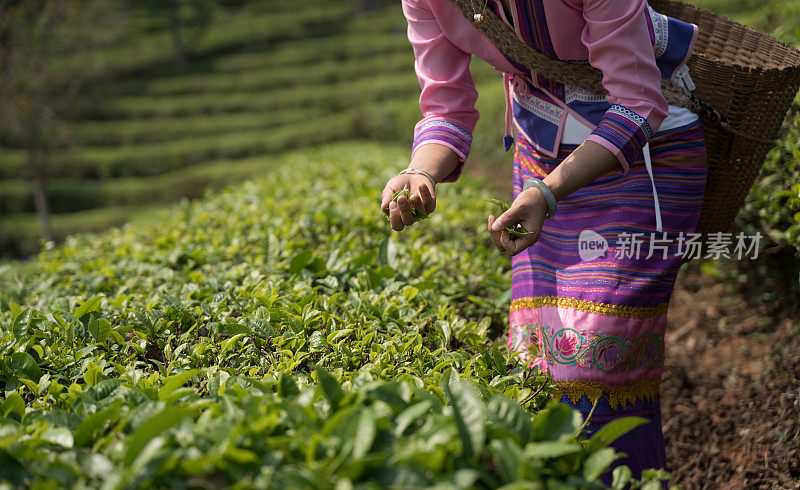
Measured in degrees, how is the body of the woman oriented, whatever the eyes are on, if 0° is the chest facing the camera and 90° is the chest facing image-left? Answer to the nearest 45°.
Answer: approximately 45°

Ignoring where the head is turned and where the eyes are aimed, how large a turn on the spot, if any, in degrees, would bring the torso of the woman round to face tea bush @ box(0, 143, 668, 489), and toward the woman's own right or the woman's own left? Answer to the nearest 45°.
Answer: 0° — they already face it
